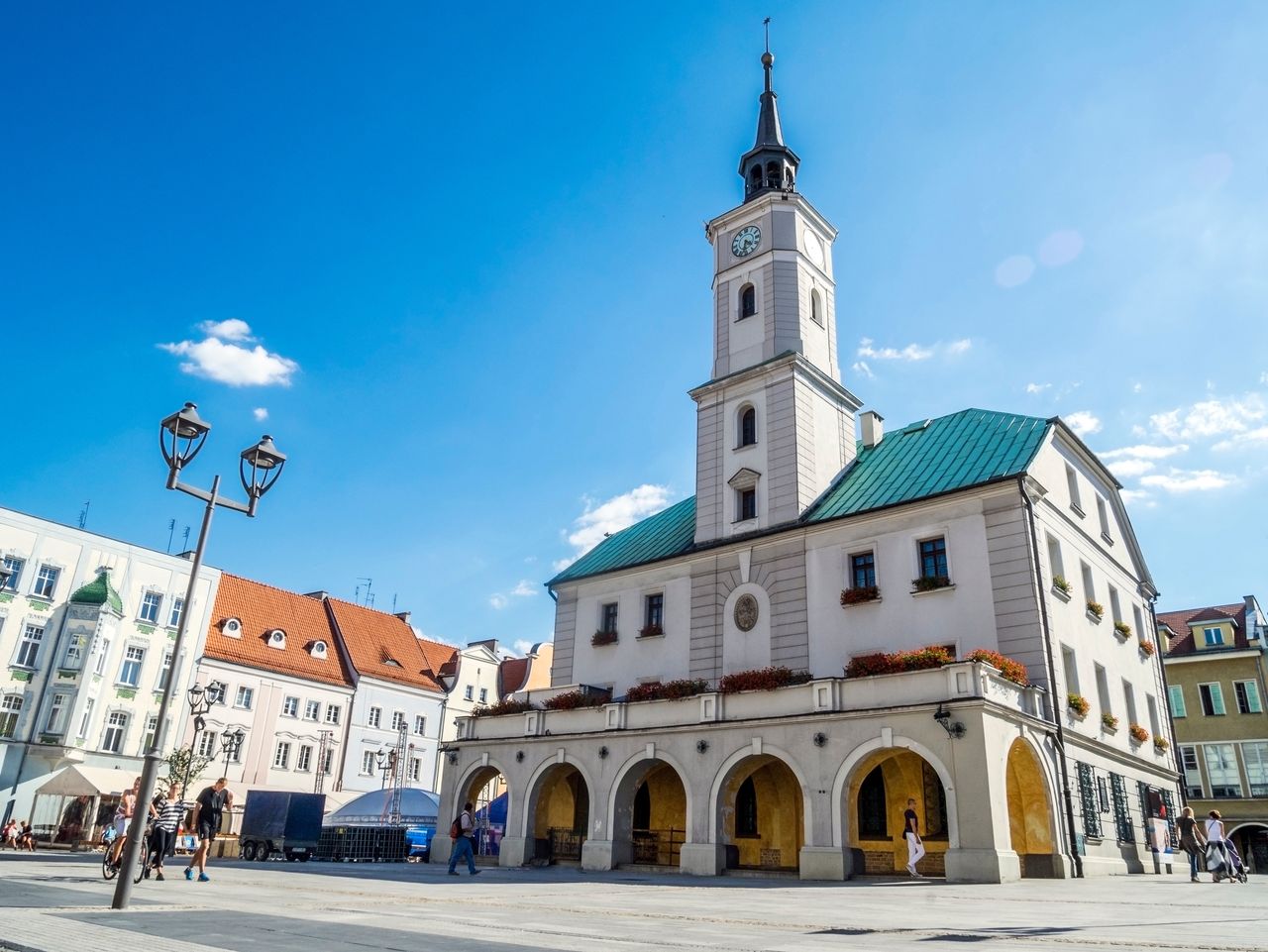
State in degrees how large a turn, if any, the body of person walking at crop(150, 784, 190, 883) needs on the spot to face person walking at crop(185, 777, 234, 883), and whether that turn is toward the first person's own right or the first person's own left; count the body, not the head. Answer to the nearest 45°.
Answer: approximately 135° to the first person's own left

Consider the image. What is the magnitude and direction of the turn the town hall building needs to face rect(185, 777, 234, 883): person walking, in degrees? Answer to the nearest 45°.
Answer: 0° — it already faces them

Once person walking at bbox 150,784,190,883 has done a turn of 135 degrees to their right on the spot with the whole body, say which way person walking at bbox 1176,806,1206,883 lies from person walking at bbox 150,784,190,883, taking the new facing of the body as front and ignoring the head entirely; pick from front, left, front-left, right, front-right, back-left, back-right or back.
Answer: back-right

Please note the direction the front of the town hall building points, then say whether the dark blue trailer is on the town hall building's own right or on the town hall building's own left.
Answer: on the town hall building's own right

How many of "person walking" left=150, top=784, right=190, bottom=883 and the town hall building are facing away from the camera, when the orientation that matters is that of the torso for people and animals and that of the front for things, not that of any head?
0

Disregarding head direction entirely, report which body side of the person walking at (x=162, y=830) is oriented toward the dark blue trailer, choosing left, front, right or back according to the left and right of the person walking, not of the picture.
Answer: back

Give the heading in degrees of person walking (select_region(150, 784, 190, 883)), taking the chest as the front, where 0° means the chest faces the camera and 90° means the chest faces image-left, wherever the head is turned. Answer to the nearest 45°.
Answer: approximately 0°

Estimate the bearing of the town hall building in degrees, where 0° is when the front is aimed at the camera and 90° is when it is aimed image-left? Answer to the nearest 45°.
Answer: approximately 45°

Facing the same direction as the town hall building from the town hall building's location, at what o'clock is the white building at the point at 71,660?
The white building is roughly at 2 o'clock from the town hall building.

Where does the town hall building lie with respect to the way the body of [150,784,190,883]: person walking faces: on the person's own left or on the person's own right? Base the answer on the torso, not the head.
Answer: on the person's own left

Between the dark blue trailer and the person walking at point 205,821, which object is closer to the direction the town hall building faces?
the person walking
